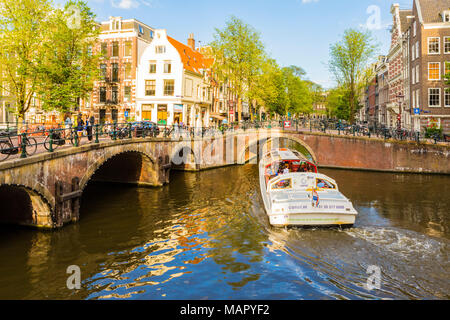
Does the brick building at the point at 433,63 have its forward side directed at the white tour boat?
yes

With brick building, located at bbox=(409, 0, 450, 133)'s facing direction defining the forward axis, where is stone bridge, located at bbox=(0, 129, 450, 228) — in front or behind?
in front

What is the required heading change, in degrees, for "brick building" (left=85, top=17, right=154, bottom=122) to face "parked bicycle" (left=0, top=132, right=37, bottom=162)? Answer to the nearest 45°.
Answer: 0° — it already faces it

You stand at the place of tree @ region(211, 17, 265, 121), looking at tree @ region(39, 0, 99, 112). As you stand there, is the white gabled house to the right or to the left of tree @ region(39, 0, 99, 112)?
right

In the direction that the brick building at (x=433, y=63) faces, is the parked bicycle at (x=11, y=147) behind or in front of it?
in front

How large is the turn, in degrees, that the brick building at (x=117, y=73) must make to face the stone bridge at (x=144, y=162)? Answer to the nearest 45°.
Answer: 0° — it already faces it
